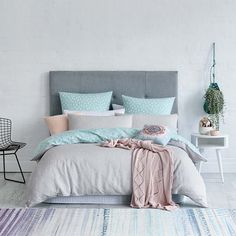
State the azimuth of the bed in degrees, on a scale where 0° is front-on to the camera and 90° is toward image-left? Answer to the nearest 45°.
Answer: approximately 0°

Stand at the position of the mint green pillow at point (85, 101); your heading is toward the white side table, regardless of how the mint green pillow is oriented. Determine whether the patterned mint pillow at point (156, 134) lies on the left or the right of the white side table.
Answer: right

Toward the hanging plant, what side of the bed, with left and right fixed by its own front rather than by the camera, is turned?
left

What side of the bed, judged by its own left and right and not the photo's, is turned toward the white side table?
left

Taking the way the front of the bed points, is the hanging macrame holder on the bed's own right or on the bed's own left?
on the bed's own left
